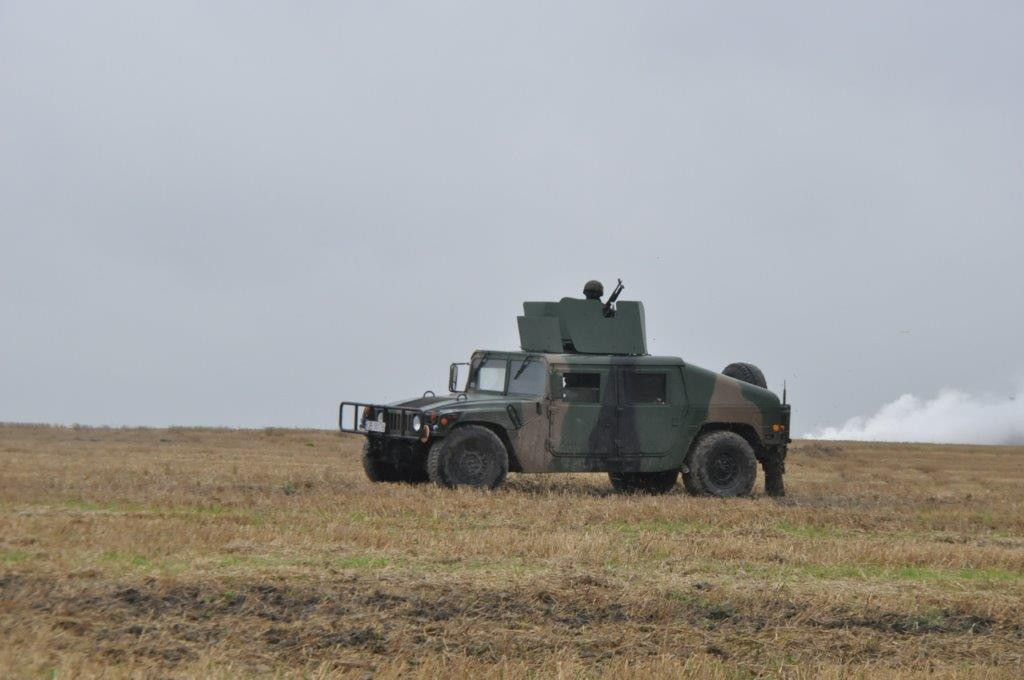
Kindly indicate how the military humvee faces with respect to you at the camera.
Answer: facing the viewer and to the left of the viewer
